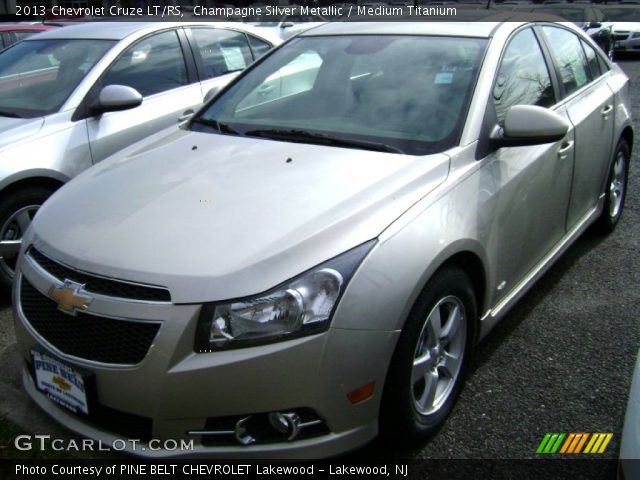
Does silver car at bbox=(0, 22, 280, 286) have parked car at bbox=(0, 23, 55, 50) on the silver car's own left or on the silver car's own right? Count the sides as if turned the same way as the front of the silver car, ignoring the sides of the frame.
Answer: on the silver car's own right

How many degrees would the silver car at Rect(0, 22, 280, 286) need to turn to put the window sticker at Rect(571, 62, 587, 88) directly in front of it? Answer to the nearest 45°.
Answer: approximately 90° to its left

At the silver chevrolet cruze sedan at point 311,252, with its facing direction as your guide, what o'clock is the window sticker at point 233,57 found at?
The window sticker is roughly at 4 o'clock from the silver chevrolet cruze sedan.

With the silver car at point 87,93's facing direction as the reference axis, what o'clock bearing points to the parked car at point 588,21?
The parked car is roughly at 6 o'clock from the silver car.

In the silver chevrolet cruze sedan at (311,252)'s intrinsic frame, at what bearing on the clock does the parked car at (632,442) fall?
The parked car is roughly at 9 o'clock from the silver chevrolet cruze sedan.

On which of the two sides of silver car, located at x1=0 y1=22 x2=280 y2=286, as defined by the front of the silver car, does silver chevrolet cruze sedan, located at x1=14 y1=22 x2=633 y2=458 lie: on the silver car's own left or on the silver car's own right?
on the silver car's own left
